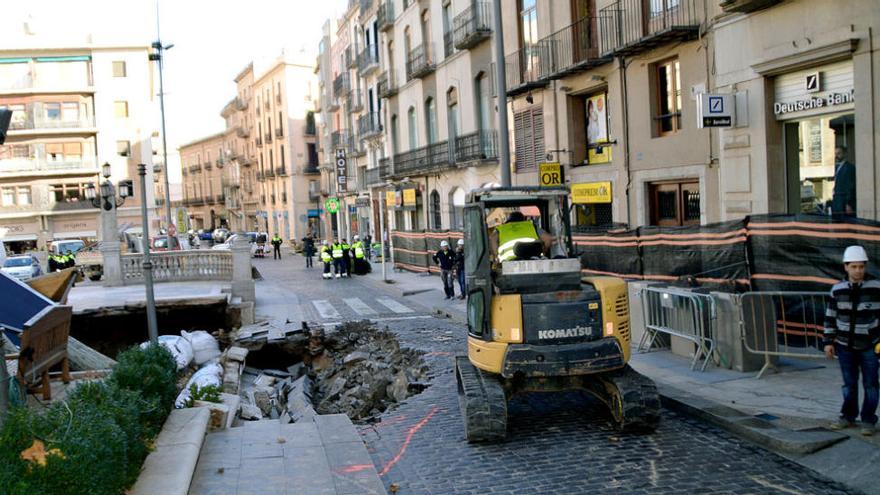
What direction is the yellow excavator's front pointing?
away from the camera

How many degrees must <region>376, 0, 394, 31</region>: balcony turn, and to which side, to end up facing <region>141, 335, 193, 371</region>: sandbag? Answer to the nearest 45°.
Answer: approximately 45° to its left

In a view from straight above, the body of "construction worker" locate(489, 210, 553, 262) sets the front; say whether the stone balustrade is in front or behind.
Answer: in front

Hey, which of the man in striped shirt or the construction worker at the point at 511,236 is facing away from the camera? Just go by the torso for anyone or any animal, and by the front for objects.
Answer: the construction worker

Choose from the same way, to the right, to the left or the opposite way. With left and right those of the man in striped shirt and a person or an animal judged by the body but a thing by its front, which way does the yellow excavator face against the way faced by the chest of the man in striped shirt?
the opposite way

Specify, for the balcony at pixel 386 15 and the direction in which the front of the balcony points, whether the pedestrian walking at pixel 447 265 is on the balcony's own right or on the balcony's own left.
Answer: on the balcony's own left

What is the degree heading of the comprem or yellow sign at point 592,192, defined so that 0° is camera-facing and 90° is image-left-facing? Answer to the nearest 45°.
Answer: approximately 45°

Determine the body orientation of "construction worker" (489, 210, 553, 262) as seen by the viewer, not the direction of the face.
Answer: away from the camera

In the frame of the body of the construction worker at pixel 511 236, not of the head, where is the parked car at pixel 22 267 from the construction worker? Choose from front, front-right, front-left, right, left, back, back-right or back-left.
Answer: front-left

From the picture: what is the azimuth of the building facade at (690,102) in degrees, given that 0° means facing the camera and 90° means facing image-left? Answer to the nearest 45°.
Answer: approximately 45°

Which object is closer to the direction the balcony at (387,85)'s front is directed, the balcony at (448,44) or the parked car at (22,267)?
the parked car

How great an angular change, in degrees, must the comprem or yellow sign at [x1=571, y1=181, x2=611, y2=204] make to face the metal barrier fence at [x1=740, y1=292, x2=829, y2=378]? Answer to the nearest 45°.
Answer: approximately 45° to its left
